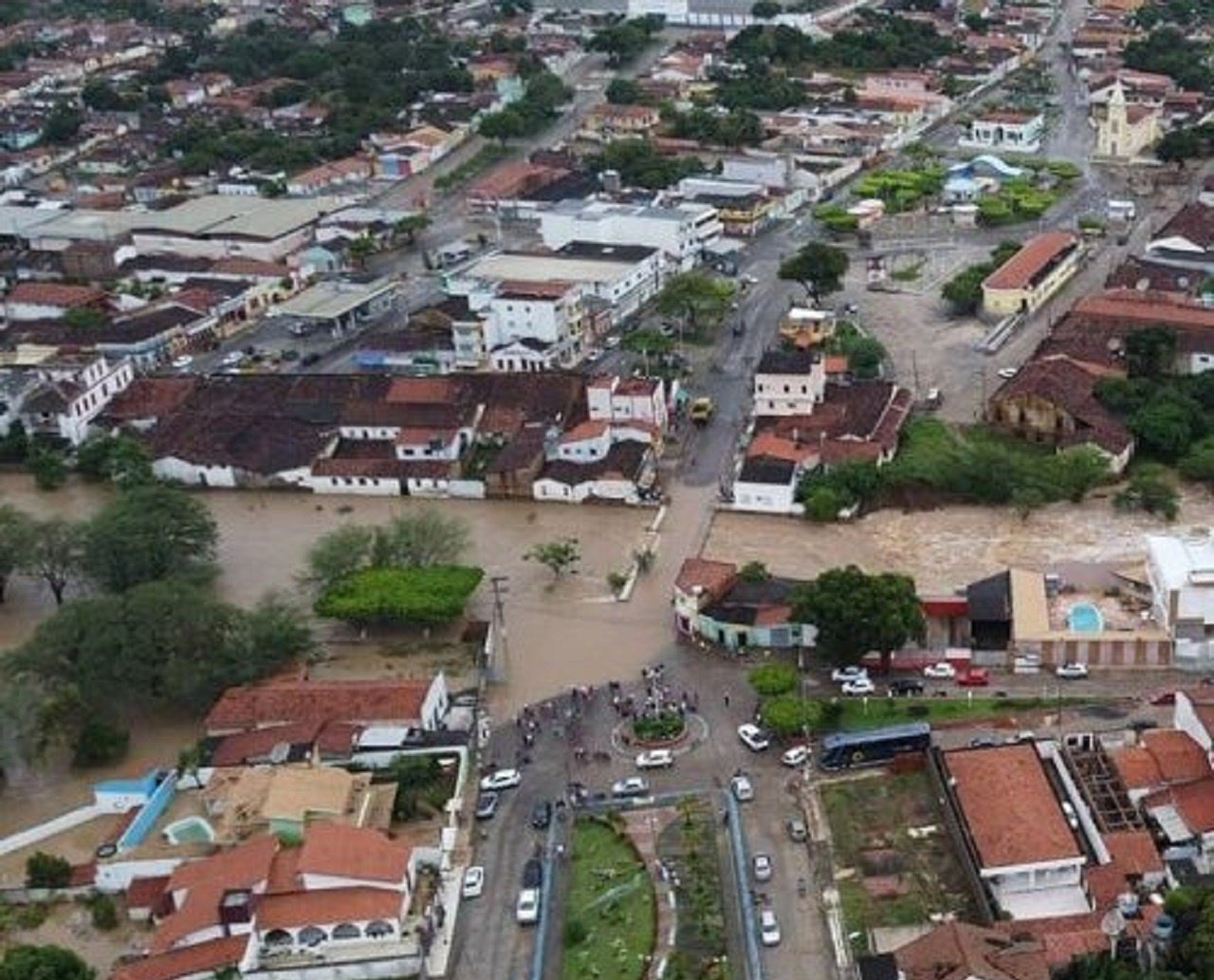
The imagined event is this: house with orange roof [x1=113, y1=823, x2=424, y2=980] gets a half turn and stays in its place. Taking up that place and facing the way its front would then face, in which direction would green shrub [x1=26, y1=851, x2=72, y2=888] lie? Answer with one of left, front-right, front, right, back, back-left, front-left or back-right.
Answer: front-left

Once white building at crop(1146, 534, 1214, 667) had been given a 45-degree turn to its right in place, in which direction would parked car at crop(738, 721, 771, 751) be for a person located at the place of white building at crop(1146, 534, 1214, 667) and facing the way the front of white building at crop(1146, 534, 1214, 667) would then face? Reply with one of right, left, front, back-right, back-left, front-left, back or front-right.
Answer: front

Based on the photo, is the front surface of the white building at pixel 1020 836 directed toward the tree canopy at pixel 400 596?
no

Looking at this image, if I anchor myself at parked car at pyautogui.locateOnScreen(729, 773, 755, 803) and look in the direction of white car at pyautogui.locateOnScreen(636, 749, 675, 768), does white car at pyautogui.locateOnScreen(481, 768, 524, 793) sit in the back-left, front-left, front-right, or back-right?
front-left

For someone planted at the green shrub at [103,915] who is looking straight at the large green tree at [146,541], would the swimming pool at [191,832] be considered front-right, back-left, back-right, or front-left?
front-right

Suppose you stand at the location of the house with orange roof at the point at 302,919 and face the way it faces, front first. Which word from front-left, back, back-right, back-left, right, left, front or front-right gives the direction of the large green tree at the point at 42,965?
right

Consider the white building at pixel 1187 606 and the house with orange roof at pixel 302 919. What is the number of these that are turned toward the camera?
2

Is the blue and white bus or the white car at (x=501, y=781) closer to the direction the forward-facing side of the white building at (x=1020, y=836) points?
the white car

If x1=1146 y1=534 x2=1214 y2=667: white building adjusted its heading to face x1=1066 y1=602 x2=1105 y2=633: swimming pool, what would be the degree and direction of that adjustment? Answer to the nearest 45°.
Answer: approximately 90° to its right

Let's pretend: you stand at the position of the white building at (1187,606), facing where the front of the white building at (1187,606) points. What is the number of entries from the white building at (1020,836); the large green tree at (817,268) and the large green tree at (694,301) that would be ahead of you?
1

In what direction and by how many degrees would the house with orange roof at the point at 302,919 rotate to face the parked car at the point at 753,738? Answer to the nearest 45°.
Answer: approximately 90° to its left

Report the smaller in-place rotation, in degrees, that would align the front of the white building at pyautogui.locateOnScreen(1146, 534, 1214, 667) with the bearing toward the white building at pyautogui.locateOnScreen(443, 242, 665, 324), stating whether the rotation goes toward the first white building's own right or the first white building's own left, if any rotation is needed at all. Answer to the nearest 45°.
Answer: approximately 135° to the first white building's own right

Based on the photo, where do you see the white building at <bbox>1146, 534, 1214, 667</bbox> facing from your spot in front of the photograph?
facing the viewer

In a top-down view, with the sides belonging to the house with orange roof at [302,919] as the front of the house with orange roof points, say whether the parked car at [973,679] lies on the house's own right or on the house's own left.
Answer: on the house's own left

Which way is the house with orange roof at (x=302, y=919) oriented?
toward the camera

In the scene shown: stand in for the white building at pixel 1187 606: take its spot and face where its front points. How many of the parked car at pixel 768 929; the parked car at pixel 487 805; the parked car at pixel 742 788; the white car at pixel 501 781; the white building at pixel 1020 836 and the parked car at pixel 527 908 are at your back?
0

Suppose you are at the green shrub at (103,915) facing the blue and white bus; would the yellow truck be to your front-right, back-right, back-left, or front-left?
front-left

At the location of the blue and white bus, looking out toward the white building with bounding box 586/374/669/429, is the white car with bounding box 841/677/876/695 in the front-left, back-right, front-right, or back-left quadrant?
front-right
